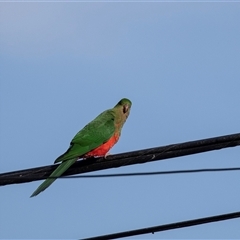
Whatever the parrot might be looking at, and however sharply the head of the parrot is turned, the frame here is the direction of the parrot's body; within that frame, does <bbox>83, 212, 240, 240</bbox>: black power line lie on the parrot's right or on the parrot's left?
on the parrot's right

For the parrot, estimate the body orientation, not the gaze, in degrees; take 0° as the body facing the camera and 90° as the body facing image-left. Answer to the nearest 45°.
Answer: approximately 270°
